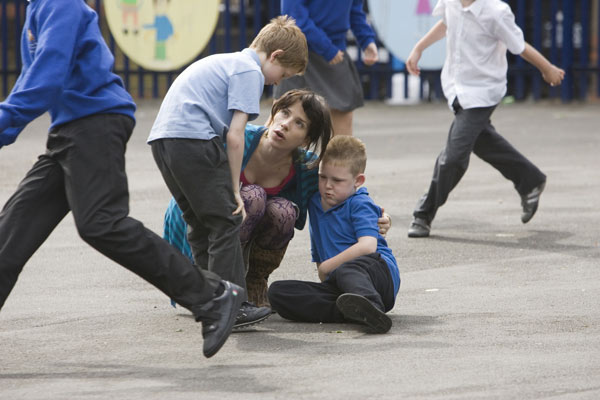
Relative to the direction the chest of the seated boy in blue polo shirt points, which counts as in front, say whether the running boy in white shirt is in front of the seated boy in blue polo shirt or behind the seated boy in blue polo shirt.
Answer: behind

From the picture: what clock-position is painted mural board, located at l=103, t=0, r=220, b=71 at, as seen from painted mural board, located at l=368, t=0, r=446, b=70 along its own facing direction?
painted mural board, located at l=103, t=0, r=220, b=71 is roughly at 3 o'clock from painted mural board, located at l=368, t=0, r=446, b=70.

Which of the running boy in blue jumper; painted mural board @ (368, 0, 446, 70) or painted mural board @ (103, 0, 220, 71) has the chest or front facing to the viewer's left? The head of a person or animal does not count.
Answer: the running boy in blue jumper

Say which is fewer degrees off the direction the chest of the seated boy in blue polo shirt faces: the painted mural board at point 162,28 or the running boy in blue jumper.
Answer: the running boy in blue jumper

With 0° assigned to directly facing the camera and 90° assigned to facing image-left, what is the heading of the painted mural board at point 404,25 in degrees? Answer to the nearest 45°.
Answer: approximately 0°

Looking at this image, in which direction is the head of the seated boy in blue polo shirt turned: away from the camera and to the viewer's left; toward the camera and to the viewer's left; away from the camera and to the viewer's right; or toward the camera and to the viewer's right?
toward the camera and to the viewer's left

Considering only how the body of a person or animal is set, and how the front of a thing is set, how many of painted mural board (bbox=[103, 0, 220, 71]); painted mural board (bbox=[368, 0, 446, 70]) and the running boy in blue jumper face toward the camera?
2

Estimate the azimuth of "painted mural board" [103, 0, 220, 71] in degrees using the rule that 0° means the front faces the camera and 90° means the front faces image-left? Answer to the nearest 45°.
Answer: approximately 0°

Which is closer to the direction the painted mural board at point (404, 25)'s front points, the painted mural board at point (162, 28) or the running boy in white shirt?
the running boy in white shirt

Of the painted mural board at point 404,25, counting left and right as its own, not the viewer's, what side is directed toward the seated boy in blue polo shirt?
front

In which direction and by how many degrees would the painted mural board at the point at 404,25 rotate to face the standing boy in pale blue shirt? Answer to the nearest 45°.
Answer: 0° — it already faces them

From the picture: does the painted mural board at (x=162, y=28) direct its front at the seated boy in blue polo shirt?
yes

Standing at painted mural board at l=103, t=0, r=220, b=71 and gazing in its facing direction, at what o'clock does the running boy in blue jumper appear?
The running boy in blue jumper is roughly at 12 o'clock from the painted mural board.

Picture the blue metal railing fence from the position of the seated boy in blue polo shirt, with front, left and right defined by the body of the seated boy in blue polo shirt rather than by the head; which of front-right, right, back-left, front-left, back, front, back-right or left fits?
back-right
